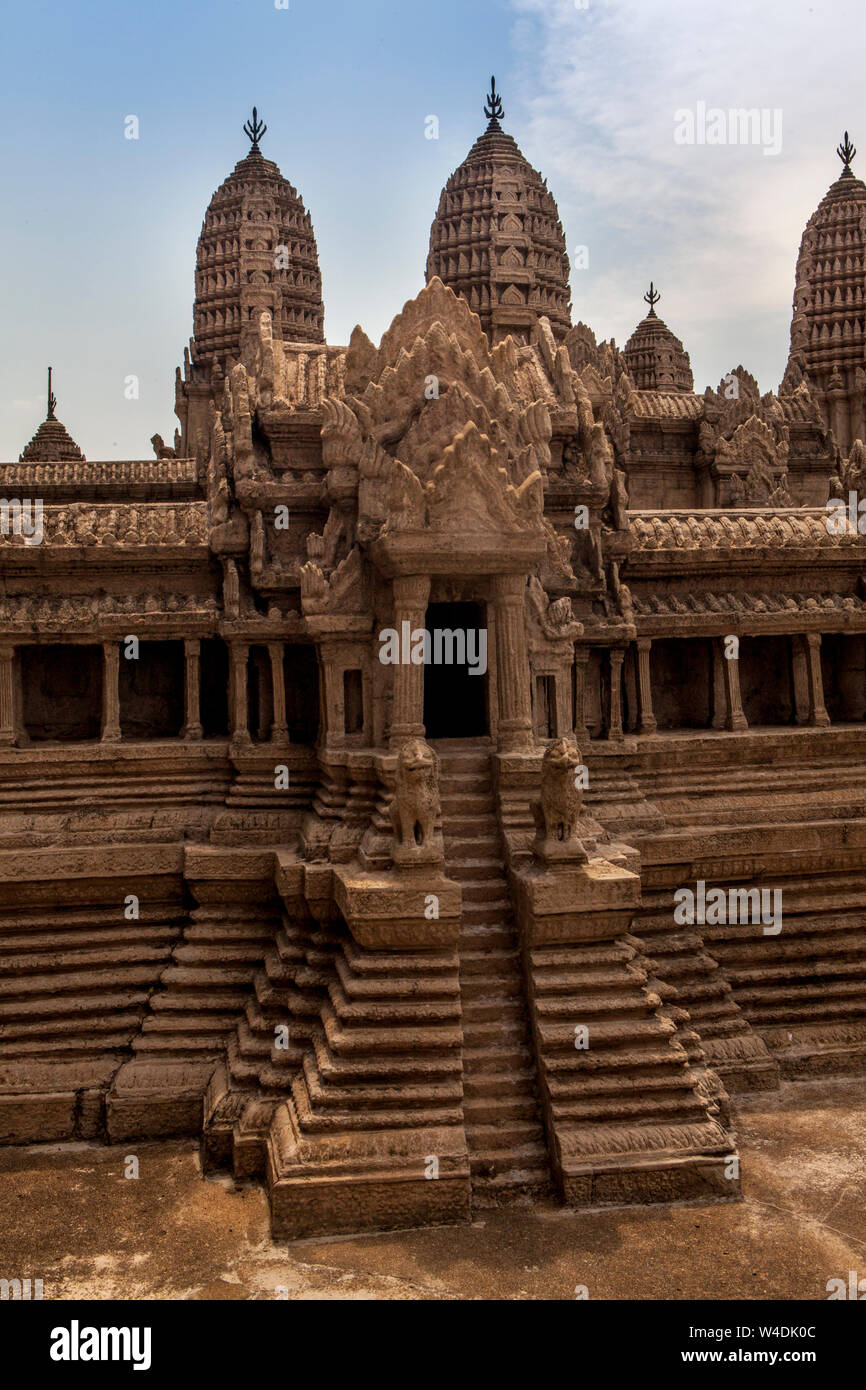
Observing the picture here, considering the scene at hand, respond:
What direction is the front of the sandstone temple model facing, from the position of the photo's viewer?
facing the viewer
